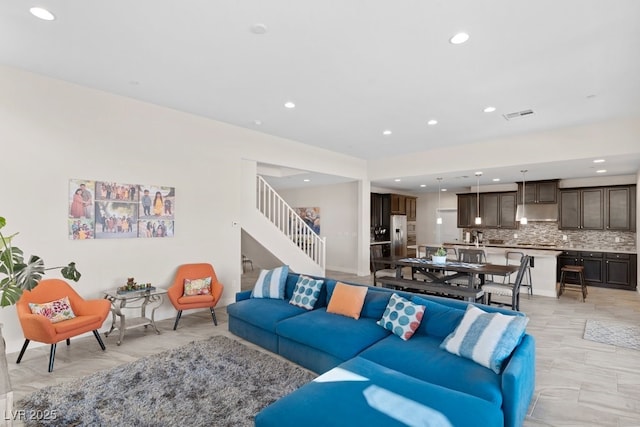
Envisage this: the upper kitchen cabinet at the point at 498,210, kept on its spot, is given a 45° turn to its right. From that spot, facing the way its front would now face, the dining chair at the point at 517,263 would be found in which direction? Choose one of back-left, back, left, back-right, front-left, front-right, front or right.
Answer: front-left

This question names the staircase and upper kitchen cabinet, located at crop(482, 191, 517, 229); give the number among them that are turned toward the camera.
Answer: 1

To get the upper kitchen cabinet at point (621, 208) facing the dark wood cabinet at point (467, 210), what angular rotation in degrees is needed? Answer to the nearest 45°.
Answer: approximately 90° to its right

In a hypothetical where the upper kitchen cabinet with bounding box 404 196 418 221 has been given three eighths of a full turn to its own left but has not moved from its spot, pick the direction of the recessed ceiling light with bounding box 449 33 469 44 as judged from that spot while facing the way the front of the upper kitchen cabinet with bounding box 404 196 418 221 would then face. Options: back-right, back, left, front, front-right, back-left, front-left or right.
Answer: back

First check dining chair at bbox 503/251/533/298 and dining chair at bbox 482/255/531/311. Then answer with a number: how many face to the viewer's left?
2

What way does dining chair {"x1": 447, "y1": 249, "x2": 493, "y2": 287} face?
toward the camera

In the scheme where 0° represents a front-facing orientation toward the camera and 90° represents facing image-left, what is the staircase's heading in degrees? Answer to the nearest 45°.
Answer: approximately 270°

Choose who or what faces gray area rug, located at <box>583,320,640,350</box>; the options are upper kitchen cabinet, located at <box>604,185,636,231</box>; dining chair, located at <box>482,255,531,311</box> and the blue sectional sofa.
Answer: the upper kitchen cabinet

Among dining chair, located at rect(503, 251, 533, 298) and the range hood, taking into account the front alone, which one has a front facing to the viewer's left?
the dining chair

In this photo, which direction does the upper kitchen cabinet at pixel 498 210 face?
toward the camera

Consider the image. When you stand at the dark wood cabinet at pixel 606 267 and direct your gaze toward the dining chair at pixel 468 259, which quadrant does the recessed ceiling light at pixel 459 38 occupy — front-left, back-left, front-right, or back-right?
front-left

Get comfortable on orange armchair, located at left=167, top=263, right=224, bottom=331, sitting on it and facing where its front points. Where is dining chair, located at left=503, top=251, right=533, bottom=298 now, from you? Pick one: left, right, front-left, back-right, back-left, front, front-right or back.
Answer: left

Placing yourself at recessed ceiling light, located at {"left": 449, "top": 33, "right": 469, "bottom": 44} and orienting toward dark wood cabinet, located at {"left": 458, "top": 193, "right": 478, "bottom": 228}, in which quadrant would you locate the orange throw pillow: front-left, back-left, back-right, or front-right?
front-left

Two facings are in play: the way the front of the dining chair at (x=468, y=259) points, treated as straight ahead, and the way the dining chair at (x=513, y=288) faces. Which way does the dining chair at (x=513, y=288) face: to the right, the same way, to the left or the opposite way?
to the right

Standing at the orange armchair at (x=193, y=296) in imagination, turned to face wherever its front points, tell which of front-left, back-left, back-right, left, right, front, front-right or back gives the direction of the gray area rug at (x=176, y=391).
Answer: front

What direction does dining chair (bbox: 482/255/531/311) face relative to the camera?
to the viewer's left

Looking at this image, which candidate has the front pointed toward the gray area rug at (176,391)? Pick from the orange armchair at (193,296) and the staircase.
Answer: the orange armchair

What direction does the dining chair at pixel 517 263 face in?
to the viewer's left
